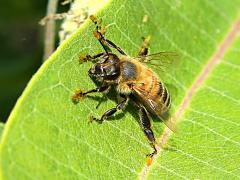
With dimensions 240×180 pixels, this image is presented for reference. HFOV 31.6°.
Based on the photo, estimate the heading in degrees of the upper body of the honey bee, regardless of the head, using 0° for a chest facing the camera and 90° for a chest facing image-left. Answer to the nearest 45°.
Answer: approximately 90°
